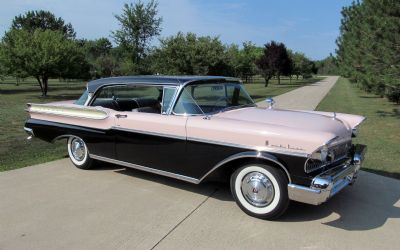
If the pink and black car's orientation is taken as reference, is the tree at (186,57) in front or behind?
behind

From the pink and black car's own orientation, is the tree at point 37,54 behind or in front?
behind

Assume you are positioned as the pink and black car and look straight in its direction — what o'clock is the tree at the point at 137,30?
The tree is roughly at 7 o'clock from the pink and black car.

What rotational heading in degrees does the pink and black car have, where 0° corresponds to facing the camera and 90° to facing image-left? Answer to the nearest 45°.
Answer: approximately 315°

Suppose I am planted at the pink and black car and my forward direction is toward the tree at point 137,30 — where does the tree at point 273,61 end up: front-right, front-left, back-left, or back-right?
front-right

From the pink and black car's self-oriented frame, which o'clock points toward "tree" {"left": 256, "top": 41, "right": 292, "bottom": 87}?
The tree is roughly at 8 o'clock from the pink and black car.
